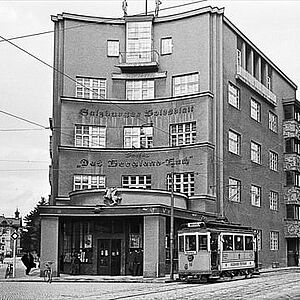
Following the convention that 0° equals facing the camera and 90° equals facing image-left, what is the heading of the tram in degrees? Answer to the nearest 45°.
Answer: approximately 45°
